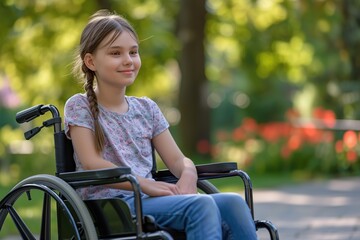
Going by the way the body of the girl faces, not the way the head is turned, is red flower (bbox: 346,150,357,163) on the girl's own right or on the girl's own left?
on the girl's own left

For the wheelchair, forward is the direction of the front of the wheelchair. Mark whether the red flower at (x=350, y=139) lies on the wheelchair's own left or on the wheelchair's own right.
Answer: on the wheelchair's own left

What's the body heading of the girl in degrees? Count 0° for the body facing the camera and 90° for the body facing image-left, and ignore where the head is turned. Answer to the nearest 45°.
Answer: approximately 315°

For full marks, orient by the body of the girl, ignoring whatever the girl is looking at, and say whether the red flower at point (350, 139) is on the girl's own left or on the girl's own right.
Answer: on the girl's own left

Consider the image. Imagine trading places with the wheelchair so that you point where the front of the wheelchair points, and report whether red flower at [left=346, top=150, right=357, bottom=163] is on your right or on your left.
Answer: on your left

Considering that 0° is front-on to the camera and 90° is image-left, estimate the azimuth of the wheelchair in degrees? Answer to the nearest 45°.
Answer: approximately 315°
